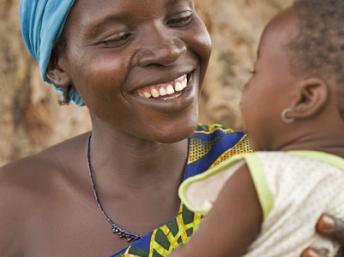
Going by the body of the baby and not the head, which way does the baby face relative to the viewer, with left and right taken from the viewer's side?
facing away from the viewer and to the left of the viewer

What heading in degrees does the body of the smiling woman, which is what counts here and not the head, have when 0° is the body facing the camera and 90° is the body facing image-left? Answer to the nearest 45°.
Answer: approximately 315°

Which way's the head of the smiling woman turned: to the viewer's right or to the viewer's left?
to the viewer's right
